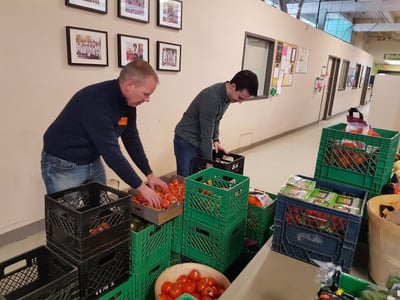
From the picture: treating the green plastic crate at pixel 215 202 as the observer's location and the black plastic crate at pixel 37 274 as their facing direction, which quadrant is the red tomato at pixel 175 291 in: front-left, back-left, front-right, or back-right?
front-left

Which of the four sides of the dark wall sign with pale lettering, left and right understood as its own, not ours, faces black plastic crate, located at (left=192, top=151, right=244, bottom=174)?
front

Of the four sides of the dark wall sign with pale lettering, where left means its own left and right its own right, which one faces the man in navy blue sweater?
front

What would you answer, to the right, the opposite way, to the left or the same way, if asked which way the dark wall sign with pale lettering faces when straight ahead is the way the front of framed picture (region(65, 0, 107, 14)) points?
to the right

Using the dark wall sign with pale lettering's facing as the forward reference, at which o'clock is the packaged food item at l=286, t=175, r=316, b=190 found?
The packaged food item is roughly at 12 o'clock from the dark wall sign with pale lettering.

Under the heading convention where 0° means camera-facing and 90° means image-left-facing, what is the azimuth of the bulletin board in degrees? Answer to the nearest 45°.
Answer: approximately 315°

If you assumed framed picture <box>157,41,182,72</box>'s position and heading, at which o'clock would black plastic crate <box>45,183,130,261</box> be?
The black plastic crate is roughly at 2 o'clock from the framed picture.

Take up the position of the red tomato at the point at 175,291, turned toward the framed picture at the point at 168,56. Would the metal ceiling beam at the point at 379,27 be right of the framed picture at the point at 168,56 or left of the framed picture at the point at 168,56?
right

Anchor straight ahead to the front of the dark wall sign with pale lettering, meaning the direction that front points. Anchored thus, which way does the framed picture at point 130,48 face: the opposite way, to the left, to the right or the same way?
to the left

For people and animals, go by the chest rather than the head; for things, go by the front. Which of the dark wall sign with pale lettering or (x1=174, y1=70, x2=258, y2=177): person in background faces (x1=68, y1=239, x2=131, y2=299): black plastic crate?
the dark wall sign with pale lettering

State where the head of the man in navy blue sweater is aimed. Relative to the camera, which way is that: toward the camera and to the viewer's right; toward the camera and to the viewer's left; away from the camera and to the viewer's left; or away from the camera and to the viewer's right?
toward the camera and to the viewer's right

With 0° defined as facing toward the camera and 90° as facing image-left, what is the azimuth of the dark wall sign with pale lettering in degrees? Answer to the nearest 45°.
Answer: approximately 0°

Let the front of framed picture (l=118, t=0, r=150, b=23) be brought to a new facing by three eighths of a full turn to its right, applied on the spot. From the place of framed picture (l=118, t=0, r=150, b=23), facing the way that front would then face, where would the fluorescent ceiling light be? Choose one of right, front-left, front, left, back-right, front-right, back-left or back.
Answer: back-right

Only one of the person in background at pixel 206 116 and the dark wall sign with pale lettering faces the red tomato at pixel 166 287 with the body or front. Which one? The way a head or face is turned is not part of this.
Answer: the dark wall sign with pale lettering

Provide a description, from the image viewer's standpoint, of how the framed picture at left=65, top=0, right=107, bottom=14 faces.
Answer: facing the viewer and to the right of the viewer
